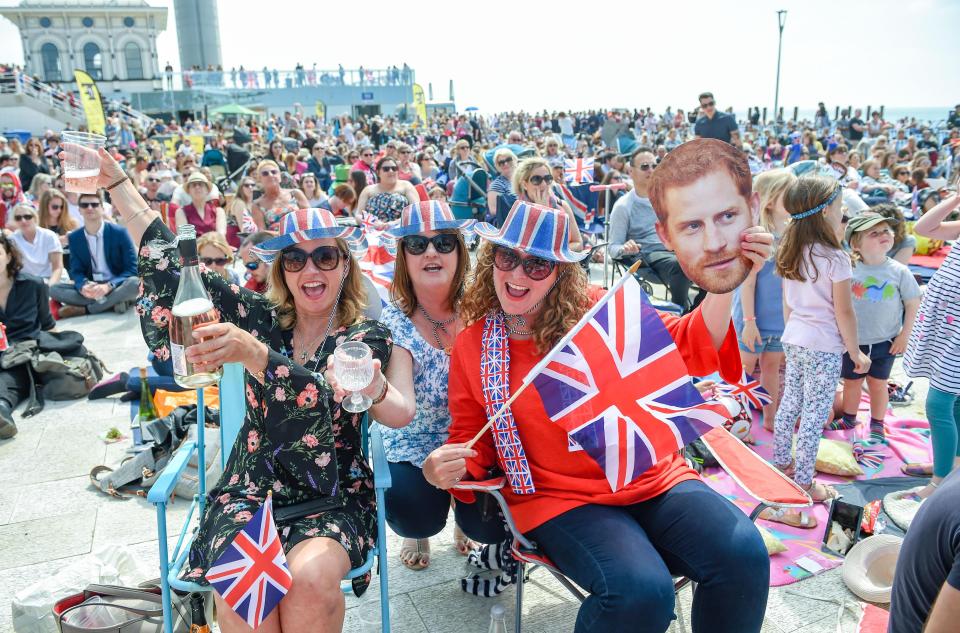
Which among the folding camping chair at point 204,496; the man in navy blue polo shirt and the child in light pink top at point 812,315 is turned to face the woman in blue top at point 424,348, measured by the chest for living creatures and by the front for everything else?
the man in navy blue polo shirt

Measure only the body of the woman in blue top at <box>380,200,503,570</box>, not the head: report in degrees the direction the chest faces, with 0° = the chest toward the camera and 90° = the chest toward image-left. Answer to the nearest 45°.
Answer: approximately 0°

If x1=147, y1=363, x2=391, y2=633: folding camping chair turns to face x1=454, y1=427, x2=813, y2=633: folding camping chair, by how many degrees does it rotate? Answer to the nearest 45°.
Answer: approximately 90° to its left

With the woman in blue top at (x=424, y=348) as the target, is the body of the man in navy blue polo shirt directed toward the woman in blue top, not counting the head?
yes

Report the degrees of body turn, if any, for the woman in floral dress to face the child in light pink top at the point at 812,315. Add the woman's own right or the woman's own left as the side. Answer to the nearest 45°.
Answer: approximately 90° to the woman's own left

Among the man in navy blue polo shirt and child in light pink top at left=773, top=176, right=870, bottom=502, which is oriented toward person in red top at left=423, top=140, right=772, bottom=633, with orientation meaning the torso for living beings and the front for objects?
the man in navy blue polo shirt

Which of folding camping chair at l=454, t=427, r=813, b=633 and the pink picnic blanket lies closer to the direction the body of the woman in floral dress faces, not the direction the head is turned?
the folding camping chair

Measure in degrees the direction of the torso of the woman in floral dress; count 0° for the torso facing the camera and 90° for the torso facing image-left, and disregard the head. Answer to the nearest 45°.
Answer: approximately 0°
